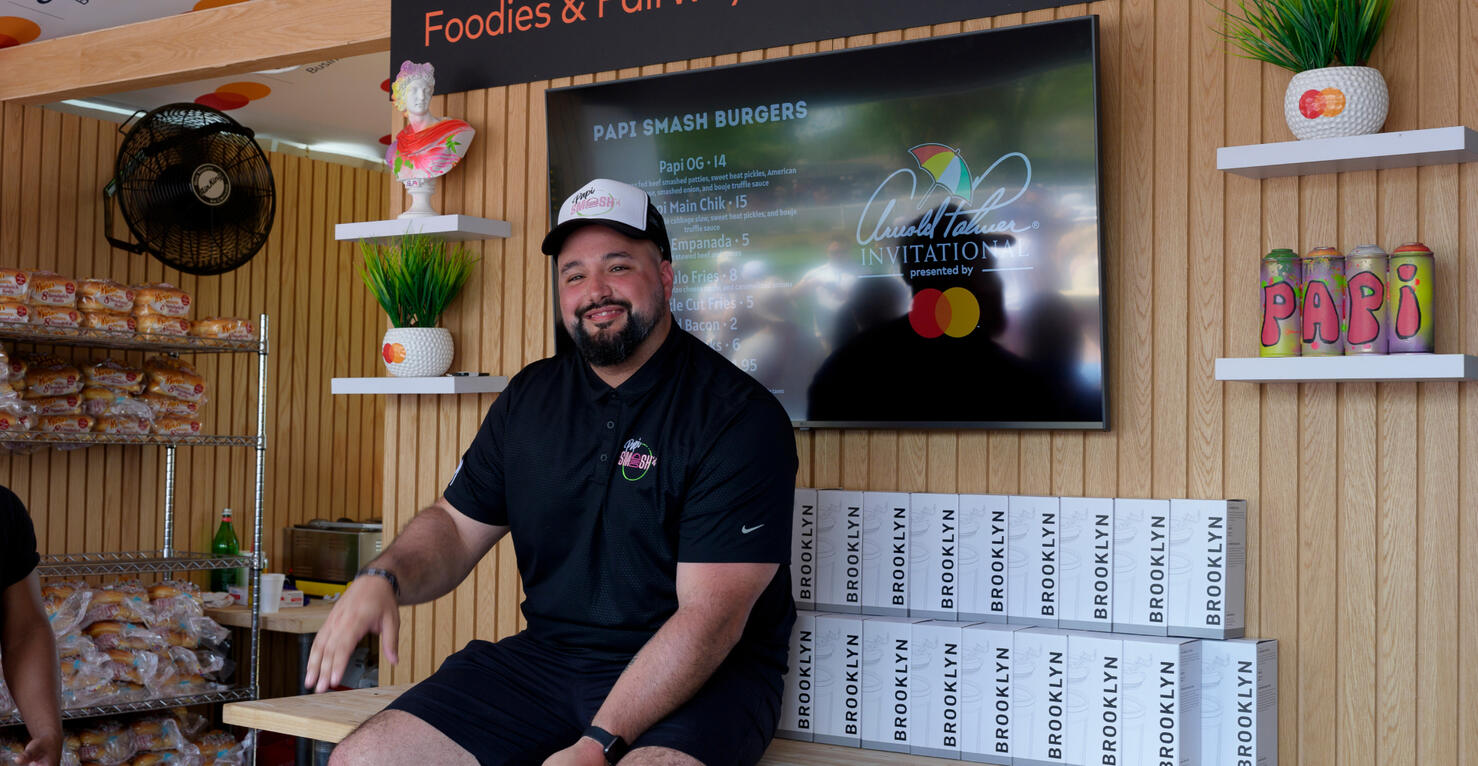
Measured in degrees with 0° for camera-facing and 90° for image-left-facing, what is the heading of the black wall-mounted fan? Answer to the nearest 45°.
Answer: approximately 315°

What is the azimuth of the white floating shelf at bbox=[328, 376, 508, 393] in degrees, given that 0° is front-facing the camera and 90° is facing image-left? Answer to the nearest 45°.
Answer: approximately 45°

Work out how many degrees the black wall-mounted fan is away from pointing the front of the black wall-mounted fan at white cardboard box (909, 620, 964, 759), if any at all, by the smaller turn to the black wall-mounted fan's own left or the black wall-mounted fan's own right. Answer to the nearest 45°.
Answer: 0° — it already faces it

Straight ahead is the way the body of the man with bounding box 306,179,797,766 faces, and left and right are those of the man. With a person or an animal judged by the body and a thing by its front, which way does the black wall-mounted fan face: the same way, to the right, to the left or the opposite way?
to the left

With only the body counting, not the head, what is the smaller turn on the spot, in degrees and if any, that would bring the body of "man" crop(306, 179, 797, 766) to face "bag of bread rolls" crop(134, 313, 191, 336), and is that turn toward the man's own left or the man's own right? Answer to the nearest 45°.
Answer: approximately 90° to the man's own right

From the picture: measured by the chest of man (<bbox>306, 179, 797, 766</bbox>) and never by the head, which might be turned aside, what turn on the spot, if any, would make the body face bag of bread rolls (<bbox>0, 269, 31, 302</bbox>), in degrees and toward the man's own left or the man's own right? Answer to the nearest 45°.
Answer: approximately 90° to the man's own right

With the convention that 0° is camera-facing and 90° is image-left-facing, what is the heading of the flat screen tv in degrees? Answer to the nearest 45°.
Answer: approximately 45°

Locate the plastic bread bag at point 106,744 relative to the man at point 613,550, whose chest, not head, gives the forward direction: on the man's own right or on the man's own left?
on the man's own right

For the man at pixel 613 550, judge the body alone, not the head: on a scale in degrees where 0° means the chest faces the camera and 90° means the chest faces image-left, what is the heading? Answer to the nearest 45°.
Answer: approximately 45°

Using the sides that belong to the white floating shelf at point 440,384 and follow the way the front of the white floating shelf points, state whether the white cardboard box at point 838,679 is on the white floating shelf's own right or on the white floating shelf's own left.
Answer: on the white floating shelf's own left
